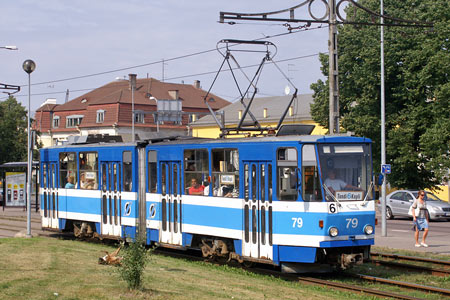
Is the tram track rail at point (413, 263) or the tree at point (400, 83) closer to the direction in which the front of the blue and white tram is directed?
the tram track rail

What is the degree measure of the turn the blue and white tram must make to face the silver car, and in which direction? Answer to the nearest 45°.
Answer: approximately 90° to its left

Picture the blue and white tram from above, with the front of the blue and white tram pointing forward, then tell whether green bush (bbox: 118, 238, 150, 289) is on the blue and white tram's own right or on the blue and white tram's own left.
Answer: on the blue and white tram's own right

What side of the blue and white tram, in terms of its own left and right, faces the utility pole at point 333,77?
left

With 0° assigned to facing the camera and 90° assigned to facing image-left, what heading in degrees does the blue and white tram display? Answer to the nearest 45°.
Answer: approximately 315°
